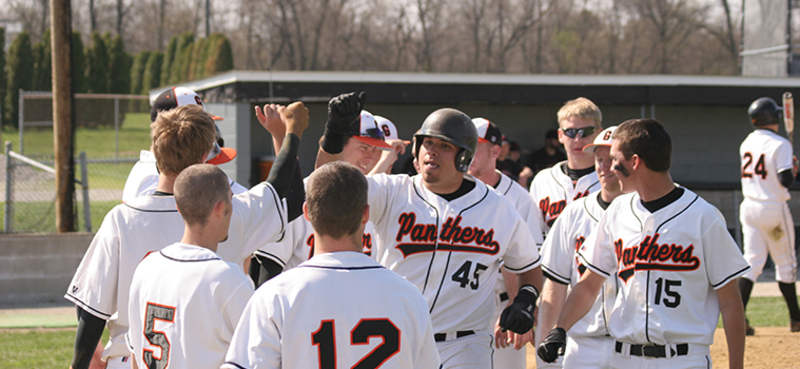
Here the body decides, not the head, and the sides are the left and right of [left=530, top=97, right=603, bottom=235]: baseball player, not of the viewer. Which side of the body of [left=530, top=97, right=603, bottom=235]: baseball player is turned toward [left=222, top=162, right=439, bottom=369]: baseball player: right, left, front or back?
front

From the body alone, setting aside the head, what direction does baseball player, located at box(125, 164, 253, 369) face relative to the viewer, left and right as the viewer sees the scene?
facing away from the viewer and to the right of the viewer

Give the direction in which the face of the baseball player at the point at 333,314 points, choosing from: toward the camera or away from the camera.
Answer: away from the camera

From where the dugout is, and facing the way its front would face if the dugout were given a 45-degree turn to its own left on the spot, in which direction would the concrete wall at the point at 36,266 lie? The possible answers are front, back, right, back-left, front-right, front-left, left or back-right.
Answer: right

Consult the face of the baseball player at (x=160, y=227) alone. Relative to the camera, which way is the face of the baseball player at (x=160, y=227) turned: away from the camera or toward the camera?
away from the camera

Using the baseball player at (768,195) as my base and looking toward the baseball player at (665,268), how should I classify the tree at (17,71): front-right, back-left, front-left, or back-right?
back-right

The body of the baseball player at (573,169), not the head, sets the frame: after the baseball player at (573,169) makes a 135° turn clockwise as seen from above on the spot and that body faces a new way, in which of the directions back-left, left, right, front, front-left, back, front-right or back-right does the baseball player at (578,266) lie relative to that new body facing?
back-left

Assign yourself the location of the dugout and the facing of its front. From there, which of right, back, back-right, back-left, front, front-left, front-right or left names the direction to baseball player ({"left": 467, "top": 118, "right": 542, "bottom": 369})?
front

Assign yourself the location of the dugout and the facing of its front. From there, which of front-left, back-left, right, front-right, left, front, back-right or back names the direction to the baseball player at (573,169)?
front

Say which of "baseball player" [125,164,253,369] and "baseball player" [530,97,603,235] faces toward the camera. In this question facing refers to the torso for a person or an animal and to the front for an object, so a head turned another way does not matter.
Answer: "baseball player" [530,97,603,235]

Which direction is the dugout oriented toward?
toward the camera

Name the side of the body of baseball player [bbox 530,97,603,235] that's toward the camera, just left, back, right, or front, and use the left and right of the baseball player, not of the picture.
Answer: front

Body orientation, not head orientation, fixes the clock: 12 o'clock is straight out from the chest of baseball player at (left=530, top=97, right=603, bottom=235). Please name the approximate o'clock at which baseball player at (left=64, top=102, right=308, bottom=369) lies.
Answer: baseball player at (left=64, top=102, right=308, bottom=369) is roughly at 1 o'clock from baseball player at (left=530, top=97, right=603, bottom=235).
